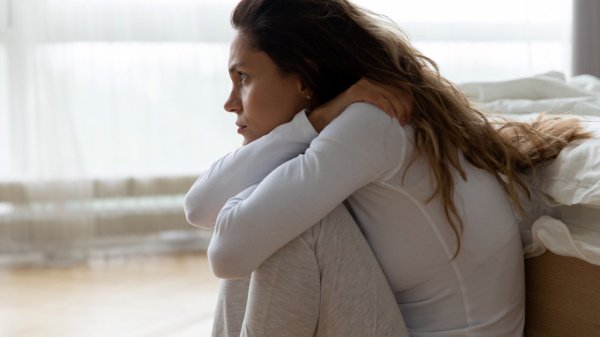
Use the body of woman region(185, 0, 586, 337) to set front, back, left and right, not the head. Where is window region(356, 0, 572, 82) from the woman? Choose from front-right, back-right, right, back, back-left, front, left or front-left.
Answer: right

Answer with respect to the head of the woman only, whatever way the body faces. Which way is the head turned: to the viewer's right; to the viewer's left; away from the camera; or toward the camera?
to the viewer's left

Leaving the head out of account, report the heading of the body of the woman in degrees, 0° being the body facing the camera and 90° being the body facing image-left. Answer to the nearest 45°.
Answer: approximately 90°

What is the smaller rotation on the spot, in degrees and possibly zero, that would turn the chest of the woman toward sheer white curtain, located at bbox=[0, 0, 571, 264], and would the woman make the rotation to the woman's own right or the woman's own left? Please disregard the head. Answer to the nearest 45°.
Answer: approximately 45° to the woman's own right
